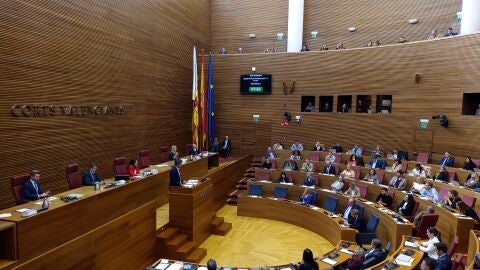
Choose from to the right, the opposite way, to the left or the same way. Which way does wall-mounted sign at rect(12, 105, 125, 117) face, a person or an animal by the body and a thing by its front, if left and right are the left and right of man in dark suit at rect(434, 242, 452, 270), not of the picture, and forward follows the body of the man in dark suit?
the opposite way

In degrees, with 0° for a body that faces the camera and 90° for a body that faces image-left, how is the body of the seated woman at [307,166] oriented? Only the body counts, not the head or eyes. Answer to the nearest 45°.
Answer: approximately 45°

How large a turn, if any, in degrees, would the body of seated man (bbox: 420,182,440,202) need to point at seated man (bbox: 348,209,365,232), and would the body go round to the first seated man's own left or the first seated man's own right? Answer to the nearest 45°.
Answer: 0° — they already face them

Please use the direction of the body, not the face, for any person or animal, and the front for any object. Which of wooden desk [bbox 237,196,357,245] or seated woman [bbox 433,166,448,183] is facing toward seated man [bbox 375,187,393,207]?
seated woman [bbox 433,166,448,183]

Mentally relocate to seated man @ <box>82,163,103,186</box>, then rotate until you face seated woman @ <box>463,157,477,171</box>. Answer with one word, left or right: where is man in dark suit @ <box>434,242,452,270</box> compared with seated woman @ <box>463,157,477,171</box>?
right

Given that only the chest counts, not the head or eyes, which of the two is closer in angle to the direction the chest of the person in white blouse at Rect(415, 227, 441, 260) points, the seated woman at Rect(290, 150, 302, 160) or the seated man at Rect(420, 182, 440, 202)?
the seated woman

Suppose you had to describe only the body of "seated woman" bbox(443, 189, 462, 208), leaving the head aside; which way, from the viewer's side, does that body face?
to the viewer's left

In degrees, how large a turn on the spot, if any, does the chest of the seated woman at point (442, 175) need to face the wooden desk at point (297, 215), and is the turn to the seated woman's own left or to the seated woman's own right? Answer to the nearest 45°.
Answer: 0° — they already face it

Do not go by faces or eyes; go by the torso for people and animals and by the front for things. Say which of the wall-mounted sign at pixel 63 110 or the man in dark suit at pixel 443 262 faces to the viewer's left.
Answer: the man in dark suit

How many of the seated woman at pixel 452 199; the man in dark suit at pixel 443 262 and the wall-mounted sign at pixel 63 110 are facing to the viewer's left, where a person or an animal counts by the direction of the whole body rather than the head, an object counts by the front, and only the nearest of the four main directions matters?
2

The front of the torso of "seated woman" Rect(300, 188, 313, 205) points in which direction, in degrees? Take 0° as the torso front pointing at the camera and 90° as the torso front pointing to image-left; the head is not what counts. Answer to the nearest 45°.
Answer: approximately 45°

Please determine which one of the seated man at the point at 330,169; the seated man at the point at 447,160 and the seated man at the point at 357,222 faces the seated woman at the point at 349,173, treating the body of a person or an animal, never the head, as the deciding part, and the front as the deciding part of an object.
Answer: the seated man at the point at 447,160

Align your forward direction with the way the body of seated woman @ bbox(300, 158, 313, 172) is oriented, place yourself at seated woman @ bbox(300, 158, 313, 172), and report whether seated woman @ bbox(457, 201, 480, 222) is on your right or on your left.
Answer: on your left
